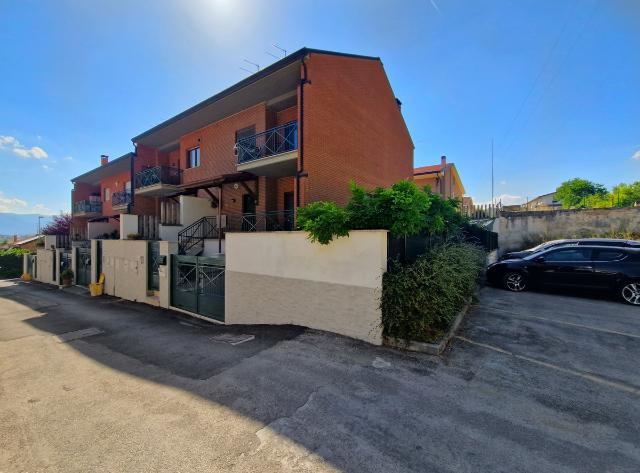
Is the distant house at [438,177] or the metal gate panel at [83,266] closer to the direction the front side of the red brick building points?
the metal gate panel

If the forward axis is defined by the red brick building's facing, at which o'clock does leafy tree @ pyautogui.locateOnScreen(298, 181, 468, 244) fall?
The leafy tree is roughly at 10 o'clock from the red brick building.

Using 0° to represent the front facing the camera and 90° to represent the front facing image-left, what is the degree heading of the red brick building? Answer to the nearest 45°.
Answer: approximately 45°

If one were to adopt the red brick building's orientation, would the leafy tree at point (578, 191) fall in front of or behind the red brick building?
behind

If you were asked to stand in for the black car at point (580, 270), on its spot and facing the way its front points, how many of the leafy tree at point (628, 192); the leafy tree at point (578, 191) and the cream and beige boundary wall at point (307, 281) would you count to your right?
2

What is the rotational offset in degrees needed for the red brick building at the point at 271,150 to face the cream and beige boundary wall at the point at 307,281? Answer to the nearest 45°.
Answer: approximately 45° to its left

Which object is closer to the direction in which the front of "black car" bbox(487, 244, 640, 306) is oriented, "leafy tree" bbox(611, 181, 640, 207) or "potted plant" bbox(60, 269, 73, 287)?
the potted plant

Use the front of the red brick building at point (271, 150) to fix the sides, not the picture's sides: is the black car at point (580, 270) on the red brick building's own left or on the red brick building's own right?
on the red brick building's own left

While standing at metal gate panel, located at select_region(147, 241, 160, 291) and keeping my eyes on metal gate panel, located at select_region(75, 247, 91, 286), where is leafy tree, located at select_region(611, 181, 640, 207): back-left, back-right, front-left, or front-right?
back-right

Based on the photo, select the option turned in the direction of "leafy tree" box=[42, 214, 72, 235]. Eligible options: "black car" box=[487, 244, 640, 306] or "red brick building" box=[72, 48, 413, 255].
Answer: the black car

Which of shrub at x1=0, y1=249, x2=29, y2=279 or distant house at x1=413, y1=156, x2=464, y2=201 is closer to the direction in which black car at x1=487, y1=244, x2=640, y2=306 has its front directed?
the shrub

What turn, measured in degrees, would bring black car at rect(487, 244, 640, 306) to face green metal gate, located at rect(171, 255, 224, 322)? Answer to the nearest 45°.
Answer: approximately 45° to its left

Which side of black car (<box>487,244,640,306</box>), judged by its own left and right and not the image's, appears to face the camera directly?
left

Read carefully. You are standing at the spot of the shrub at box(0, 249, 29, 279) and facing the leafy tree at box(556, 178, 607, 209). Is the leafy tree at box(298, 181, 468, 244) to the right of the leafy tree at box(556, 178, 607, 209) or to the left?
right

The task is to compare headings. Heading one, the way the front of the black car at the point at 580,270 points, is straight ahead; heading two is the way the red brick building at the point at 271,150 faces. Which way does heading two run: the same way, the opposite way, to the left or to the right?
to the left

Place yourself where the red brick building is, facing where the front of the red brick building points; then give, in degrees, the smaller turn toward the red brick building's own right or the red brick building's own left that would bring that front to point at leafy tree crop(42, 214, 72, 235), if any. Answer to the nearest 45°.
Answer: approximately 90° to the red brick building's own right
